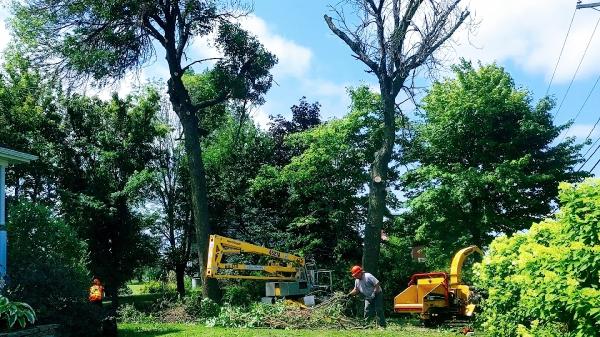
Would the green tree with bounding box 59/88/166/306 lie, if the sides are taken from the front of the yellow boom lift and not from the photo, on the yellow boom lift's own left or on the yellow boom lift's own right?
on the yellow boom lift's own left

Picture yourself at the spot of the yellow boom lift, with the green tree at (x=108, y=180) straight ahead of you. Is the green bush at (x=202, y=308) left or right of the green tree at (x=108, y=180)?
left

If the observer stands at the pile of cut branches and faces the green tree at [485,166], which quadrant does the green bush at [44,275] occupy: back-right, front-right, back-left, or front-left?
back-left
